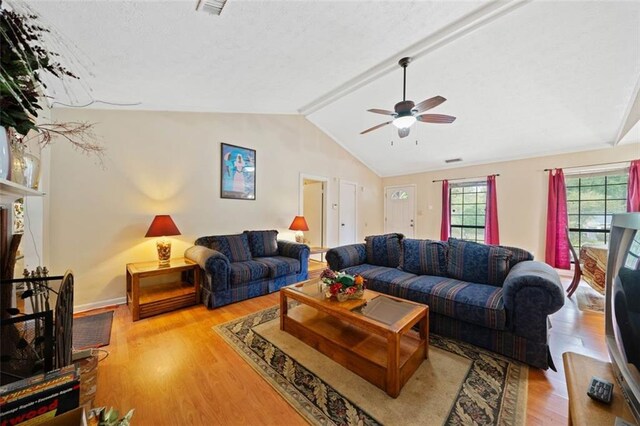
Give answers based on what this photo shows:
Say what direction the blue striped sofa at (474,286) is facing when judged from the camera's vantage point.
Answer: facing the viewer and to the left of the viewer

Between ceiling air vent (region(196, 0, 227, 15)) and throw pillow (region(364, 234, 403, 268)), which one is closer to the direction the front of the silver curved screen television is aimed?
the ceiling air vent

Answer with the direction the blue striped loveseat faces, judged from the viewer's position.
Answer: facing the viewer and to the right of the viewer

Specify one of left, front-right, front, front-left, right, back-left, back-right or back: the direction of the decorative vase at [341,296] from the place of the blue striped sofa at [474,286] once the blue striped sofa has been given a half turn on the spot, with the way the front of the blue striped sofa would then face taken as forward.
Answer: back

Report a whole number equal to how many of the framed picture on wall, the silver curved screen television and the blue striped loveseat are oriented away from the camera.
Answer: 0

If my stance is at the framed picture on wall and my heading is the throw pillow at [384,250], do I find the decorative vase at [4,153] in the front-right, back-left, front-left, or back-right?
front-right

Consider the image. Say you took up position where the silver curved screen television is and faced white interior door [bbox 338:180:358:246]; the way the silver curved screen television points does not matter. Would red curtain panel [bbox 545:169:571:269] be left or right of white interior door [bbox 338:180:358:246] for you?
right

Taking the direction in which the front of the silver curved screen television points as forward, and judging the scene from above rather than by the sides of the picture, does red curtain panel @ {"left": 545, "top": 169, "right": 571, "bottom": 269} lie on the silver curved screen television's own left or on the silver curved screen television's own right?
on the silver curved screen television's own right

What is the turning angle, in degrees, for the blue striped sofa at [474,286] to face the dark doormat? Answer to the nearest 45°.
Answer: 0° — it already faces it

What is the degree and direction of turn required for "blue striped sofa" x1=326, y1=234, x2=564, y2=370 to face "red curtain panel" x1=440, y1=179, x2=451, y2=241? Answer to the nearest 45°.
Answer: approximately 135° to its right

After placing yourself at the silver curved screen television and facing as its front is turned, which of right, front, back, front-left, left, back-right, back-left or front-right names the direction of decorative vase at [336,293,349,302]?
front-right

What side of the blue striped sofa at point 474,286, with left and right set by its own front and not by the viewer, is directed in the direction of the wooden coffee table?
front

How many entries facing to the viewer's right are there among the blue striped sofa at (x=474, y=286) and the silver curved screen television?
0

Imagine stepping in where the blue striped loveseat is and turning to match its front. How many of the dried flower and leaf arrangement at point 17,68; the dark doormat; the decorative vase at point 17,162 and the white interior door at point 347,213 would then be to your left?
1
